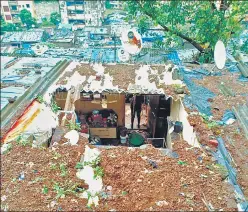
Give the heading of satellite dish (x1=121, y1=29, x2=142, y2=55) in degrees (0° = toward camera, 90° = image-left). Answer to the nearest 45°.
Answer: approximately 0°

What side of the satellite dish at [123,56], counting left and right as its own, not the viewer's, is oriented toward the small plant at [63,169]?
front

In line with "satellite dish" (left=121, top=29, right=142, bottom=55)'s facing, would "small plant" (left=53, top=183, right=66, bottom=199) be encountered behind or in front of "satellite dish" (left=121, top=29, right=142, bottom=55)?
in front

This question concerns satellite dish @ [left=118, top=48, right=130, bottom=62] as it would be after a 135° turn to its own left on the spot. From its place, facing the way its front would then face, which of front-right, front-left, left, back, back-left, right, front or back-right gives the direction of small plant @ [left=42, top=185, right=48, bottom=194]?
back-right

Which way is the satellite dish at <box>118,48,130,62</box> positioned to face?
toward the camera

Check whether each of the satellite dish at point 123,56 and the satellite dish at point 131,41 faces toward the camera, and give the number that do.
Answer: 2

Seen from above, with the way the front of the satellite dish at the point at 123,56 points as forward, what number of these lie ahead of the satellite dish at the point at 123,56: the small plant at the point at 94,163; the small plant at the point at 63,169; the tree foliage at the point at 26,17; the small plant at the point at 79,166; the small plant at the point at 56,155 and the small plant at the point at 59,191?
5

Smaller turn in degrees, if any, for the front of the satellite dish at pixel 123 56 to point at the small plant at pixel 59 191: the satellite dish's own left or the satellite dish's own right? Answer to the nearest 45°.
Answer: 0° — it already faces it

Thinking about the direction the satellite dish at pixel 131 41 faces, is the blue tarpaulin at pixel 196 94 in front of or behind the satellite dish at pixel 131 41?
in front

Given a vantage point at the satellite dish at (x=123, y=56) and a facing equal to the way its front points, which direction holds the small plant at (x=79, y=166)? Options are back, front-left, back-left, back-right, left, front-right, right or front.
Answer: front

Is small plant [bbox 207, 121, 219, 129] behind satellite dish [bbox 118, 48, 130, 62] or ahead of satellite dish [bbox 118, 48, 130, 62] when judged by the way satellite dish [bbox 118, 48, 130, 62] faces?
ahead

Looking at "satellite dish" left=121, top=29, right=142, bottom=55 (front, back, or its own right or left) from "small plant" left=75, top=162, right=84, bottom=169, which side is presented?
front
